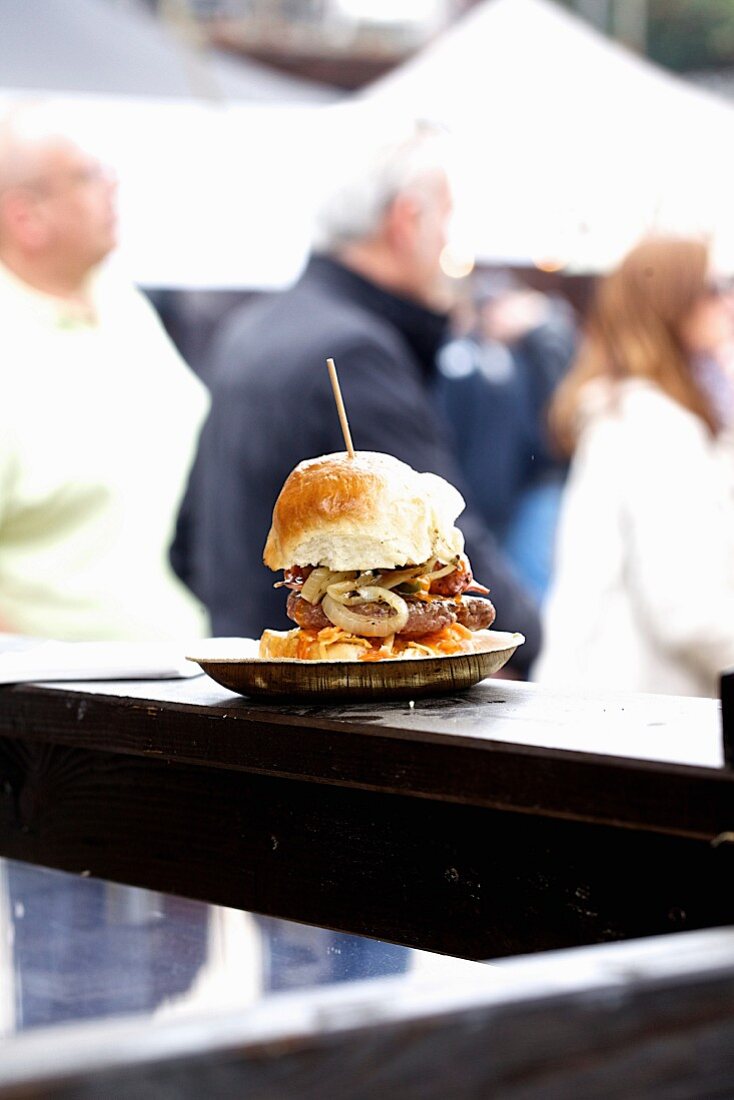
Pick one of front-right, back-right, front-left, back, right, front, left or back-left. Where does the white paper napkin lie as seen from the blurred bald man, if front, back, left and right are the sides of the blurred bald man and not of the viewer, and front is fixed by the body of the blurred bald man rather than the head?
front-right

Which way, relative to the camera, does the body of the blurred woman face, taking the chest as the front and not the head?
to the viewer's right

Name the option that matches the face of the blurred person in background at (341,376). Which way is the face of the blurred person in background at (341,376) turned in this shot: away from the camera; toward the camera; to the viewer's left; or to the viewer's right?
to the viewer's right

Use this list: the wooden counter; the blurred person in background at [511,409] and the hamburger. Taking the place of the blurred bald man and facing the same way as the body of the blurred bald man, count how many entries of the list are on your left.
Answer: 1

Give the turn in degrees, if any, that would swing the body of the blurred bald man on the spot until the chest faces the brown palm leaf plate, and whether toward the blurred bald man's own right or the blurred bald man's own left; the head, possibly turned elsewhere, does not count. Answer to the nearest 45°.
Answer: approximately 45° to the blurred bald man's own right

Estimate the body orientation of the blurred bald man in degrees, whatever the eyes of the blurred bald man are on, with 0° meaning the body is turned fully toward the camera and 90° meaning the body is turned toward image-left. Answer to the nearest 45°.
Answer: approximately 315°

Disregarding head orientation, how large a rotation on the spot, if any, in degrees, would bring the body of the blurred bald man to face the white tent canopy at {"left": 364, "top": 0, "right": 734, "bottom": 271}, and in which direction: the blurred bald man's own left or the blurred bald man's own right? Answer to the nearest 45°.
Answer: approximately 90° to the blurred bald man's own left

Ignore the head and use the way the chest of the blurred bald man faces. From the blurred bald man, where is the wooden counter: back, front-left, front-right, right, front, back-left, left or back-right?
front-right

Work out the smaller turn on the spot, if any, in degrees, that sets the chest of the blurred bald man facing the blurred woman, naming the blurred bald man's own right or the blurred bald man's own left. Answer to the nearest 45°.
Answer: approximately 45° to the blurred bald man's own left

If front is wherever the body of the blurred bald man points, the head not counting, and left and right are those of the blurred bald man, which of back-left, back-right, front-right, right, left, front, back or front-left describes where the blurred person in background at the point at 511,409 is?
left
